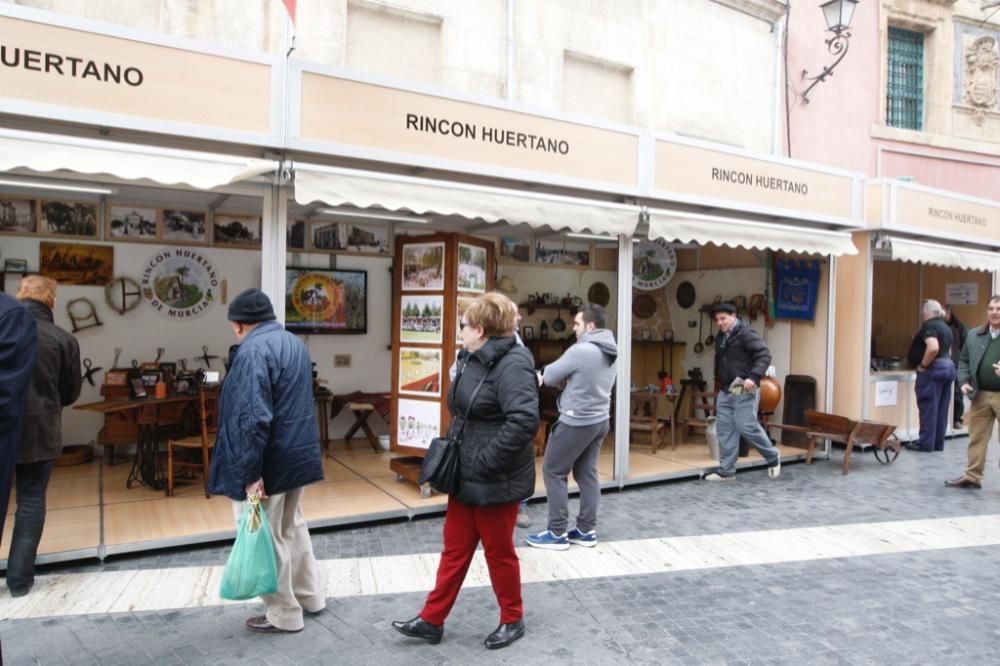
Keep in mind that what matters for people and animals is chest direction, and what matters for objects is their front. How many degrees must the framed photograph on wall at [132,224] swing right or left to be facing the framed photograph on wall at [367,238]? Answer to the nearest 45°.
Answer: approximately 90° to its left

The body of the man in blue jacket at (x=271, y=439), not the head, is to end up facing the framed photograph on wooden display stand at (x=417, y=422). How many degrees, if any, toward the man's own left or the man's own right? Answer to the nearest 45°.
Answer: approximately 90° to the man's own right

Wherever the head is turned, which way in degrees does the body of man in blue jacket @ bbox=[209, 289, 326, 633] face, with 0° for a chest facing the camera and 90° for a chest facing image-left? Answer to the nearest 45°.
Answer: approximately 135°

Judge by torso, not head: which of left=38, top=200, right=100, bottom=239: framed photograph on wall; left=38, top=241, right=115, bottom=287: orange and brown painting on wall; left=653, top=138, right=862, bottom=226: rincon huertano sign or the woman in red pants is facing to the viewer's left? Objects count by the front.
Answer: the woman in red pants

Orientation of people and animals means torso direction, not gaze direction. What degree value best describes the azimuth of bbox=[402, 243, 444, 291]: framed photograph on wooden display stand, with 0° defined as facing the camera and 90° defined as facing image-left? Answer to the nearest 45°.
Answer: approximately 0°

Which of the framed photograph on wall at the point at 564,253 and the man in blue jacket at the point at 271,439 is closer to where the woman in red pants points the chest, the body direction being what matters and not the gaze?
the man in blue jacket

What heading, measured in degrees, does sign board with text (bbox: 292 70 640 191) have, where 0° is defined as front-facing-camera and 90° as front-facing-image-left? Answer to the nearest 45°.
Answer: approximately 315°

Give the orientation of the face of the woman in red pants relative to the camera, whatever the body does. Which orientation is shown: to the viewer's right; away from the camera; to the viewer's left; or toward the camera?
to the viewer's left

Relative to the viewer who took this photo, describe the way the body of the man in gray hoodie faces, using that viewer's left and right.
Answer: facing to the left of the viewer

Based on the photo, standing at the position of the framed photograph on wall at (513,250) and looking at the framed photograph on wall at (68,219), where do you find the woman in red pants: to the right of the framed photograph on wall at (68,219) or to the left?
left

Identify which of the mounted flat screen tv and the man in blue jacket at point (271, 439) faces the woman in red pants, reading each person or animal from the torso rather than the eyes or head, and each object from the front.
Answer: the mounted flat screen tv
